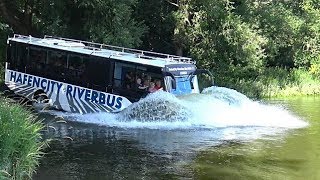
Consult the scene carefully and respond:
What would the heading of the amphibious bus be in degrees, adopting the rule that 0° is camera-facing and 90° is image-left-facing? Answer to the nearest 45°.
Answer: approximately 315°
